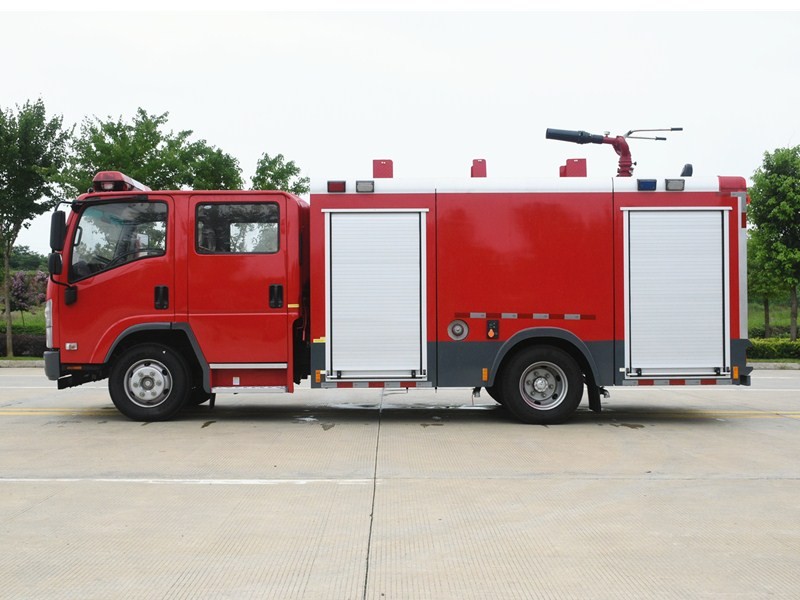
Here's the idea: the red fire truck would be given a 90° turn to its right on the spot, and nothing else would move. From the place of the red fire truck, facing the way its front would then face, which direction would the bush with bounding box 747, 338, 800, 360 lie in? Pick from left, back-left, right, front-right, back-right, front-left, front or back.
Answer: front-right

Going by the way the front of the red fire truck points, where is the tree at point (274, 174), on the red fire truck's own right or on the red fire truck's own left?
on the red fire truck's own right

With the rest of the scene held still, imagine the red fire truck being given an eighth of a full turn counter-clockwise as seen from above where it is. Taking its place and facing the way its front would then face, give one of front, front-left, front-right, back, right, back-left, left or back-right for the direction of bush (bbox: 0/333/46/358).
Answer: right

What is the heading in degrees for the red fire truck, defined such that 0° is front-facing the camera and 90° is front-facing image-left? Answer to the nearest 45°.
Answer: approximately 90°

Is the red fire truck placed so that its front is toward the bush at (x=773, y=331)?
no

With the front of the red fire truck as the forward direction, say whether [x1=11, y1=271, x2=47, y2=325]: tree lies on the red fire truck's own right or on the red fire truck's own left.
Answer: on the red fire truck's own right

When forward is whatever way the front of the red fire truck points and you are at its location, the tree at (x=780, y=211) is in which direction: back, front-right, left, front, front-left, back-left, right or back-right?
back-right

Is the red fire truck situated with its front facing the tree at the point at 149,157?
no

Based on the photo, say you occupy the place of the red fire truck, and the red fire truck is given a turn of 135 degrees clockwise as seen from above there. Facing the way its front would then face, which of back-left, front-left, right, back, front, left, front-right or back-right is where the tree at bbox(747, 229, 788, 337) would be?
front
